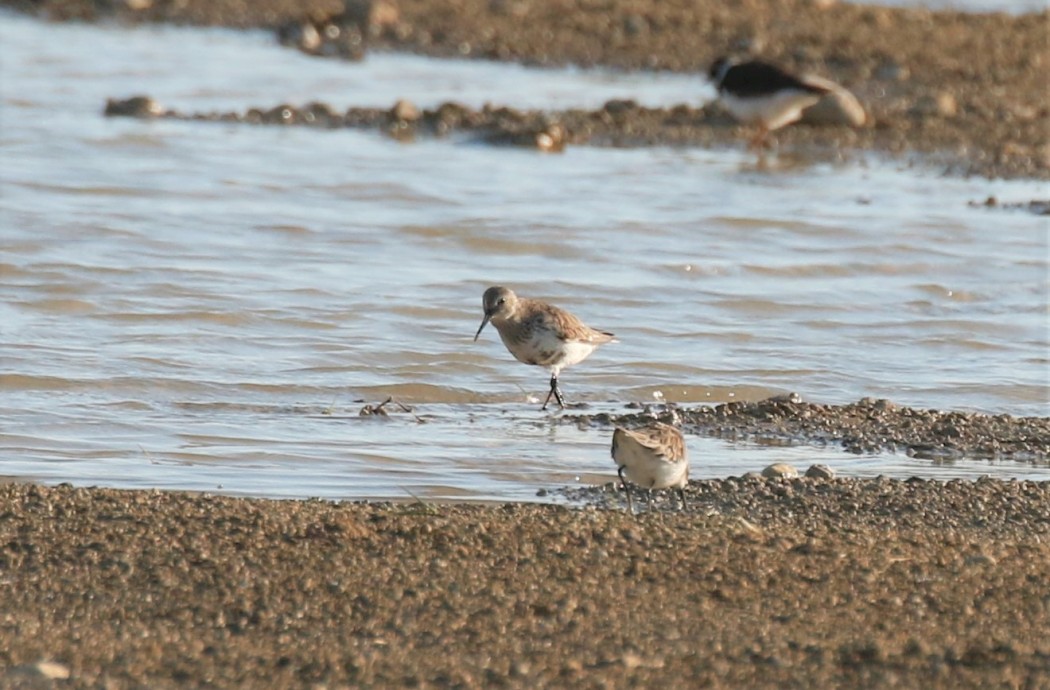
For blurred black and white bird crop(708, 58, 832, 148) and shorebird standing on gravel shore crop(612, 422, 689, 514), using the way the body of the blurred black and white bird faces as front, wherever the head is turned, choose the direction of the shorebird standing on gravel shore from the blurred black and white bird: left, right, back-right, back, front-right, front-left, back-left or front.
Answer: left

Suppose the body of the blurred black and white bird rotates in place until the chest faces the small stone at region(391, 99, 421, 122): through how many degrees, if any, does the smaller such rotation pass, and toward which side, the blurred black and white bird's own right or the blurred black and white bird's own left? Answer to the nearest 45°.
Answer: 0° — it already faces it

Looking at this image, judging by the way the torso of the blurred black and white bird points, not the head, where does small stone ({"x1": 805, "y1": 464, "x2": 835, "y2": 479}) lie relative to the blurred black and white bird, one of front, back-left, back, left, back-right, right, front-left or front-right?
left

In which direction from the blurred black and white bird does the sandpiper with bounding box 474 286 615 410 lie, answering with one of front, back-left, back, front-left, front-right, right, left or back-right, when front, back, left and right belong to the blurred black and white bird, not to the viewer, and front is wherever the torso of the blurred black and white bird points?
left

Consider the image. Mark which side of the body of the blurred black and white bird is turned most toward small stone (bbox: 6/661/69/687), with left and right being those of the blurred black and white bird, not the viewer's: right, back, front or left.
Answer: left

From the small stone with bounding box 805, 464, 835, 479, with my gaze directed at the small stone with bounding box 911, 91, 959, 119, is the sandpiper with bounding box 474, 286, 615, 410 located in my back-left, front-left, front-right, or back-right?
front-left

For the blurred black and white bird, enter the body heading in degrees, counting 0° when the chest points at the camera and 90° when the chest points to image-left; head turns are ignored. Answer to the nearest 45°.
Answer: approximately 90°

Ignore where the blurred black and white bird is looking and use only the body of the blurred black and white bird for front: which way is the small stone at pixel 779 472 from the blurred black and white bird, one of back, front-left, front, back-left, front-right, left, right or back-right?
left

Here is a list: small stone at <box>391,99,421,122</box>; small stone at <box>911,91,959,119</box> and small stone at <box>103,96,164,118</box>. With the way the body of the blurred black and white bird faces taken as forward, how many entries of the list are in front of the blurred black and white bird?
2
